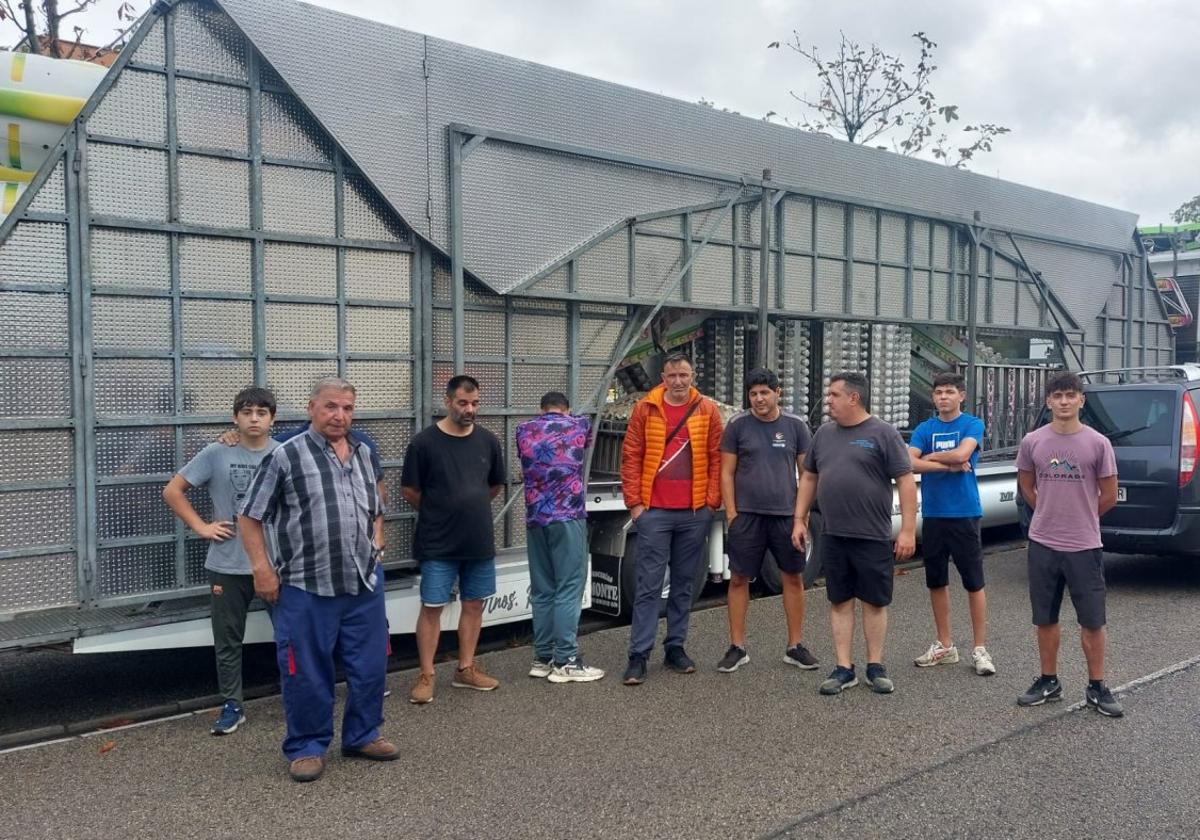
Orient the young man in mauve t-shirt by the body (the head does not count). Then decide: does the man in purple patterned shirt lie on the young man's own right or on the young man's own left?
on the young man's own right

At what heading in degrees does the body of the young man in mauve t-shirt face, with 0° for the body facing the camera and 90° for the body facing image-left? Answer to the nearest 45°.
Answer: approximately 0°

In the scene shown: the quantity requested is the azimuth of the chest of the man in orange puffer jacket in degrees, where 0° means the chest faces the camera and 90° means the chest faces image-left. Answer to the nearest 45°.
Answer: approximately 0°

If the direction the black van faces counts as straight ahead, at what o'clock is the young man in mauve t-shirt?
The young man in mauve t-shirt is roughly at 5 o'clock from the black van.

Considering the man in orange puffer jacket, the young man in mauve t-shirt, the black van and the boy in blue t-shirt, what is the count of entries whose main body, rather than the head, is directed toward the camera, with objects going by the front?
3

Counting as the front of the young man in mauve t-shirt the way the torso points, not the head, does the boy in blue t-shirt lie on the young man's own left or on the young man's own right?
on the young man's own right

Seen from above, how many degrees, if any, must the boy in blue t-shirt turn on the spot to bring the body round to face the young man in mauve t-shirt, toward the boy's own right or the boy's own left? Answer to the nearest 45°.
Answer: approximately 45° to the boy's own left
